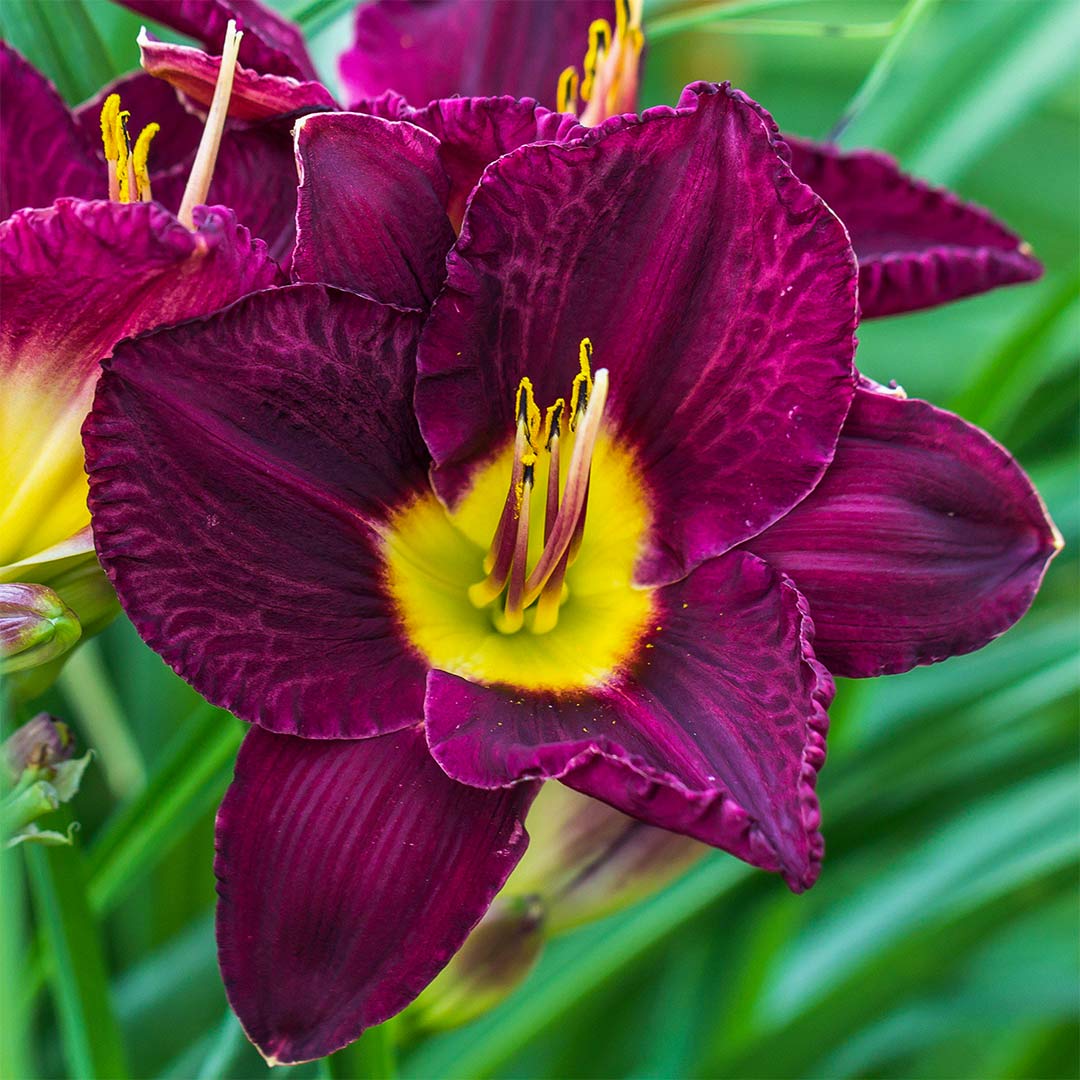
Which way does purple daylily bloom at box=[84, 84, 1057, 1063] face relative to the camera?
toward the camera
